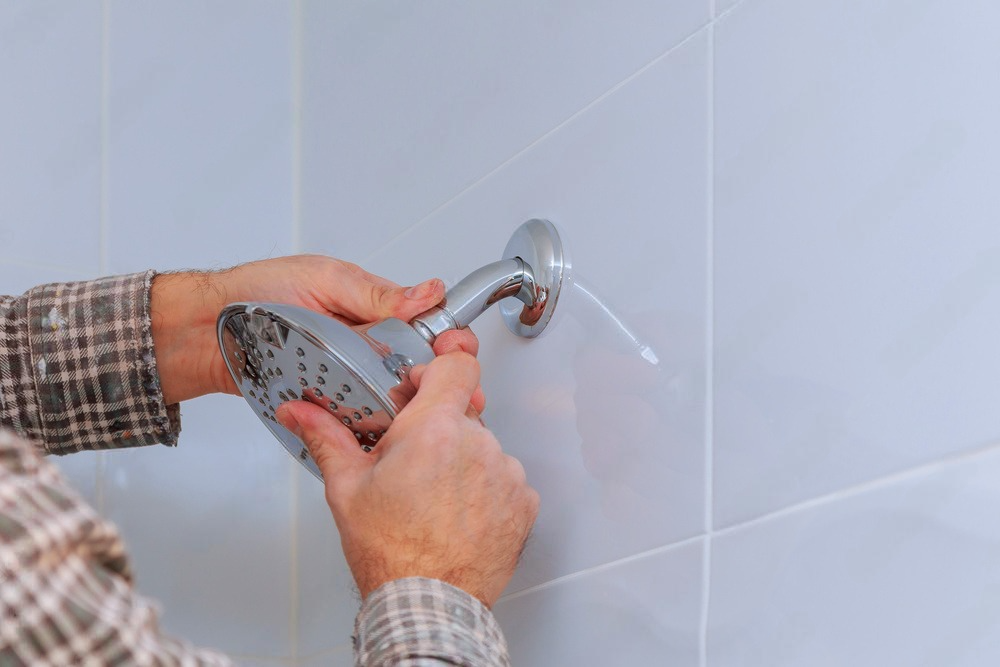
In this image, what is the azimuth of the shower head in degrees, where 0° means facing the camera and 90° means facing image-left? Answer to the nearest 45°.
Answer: approximately 45°
